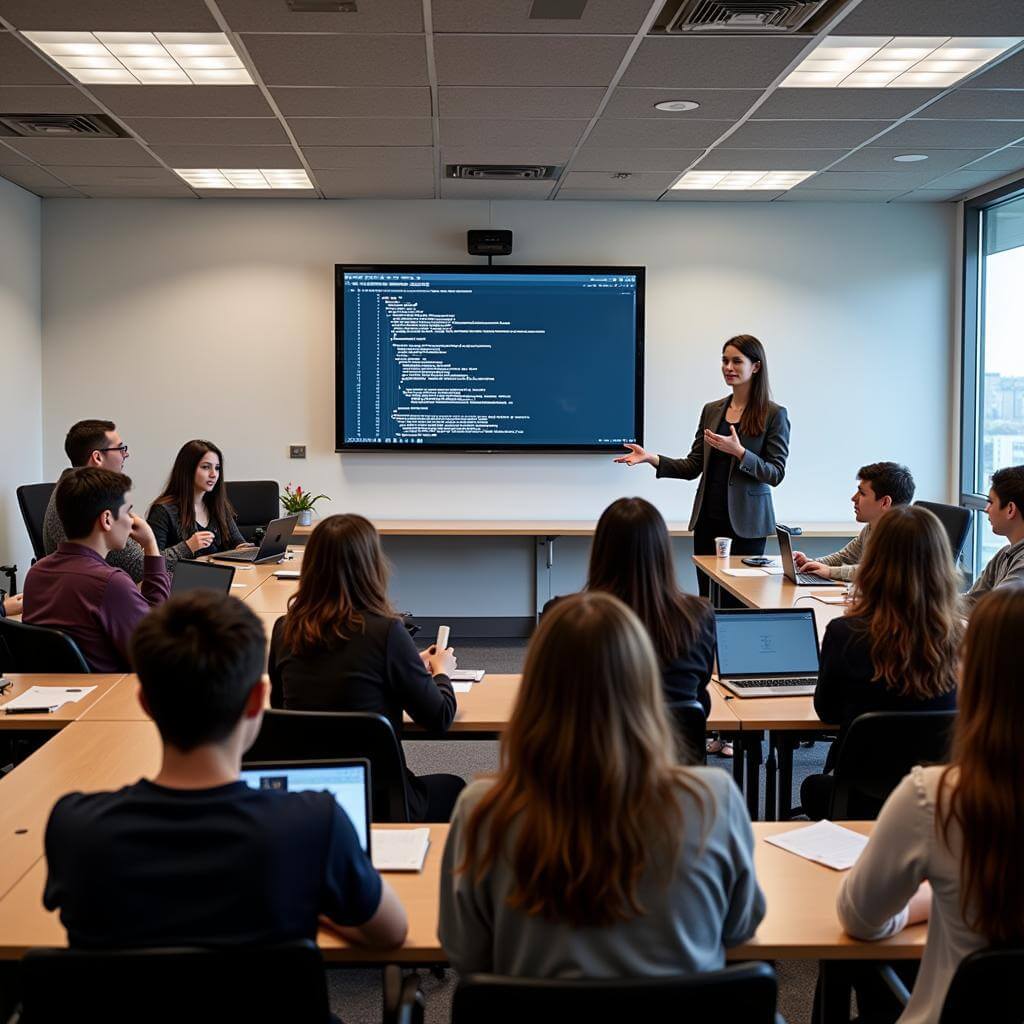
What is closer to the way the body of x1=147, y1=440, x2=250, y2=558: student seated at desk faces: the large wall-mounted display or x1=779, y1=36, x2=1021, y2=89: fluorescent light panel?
the fluorescent light panel

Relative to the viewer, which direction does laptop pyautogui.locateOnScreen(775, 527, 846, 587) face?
to the viewer's right

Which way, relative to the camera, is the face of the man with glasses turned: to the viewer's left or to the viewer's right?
to the viewer's right

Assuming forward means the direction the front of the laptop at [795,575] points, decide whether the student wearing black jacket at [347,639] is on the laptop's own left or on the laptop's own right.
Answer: on the laptop's own right

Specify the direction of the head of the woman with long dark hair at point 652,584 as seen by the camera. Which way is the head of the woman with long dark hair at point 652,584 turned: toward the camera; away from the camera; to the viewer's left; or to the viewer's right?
away from the camera

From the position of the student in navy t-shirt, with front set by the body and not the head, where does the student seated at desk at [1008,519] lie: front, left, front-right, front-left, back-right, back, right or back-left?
front-right

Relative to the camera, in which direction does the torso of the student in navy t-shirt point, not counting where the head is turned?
away from the camera

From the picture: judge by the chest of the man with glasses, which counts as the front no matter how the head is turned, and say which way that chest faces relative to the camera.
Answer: to the viewer's right

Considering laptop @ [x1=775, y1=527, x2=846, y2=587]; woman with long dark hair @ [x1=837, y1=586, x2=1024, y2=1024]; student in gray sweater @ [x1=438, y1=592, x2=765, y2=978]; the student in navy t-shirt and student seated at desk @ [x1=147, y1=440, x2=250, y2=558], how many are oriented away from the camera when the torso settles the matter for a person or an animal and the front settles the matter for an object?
3

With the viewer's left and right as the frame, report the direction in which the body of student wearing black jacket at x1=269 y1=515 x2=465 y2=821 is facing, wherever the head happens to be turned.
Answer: facing away from the viewer and to the right of the viewer

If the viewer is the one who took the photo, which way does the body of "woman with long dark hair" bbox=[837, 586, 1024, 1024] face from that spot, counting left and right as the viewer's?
facing away from the viewer

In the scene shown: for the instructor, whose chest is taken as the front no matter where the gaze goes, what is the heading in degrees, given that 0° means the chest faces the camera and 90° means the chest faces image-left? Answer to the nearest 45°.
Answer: approximately 45°

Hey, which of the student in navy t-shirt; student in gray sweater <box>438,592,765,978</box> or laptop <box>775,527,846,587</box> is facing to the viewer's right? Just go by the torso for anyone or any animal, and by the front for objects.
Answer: the laptop

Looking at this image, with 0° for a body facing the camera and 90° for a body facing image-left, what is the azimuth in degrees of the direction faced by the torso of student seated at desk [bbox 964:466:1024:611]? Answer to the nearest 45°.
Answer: approximately 90°

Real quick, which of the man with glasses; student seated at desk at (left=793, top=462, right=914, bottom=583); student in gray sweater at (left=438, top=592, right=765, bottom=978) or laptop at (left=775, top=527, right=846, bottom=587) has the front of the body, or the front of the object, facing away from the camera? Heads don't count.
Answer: the student in gray sweater

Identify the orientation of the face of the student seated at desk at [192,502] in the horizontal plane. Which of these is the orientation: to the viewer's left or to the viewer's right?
to the viewer's right
